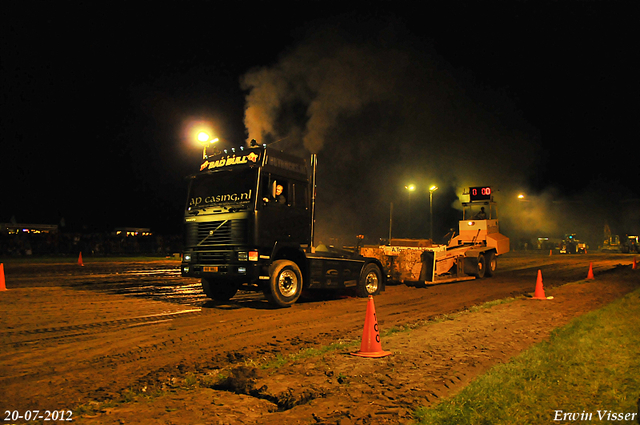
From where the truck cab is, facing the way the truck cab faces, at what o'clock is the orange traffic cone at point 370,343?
The orange traffic cone is roughly at 10 o'clock from the truck cab.

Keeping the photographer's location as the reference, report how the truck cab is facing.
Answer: facing the viewer and to the left of the viewer
